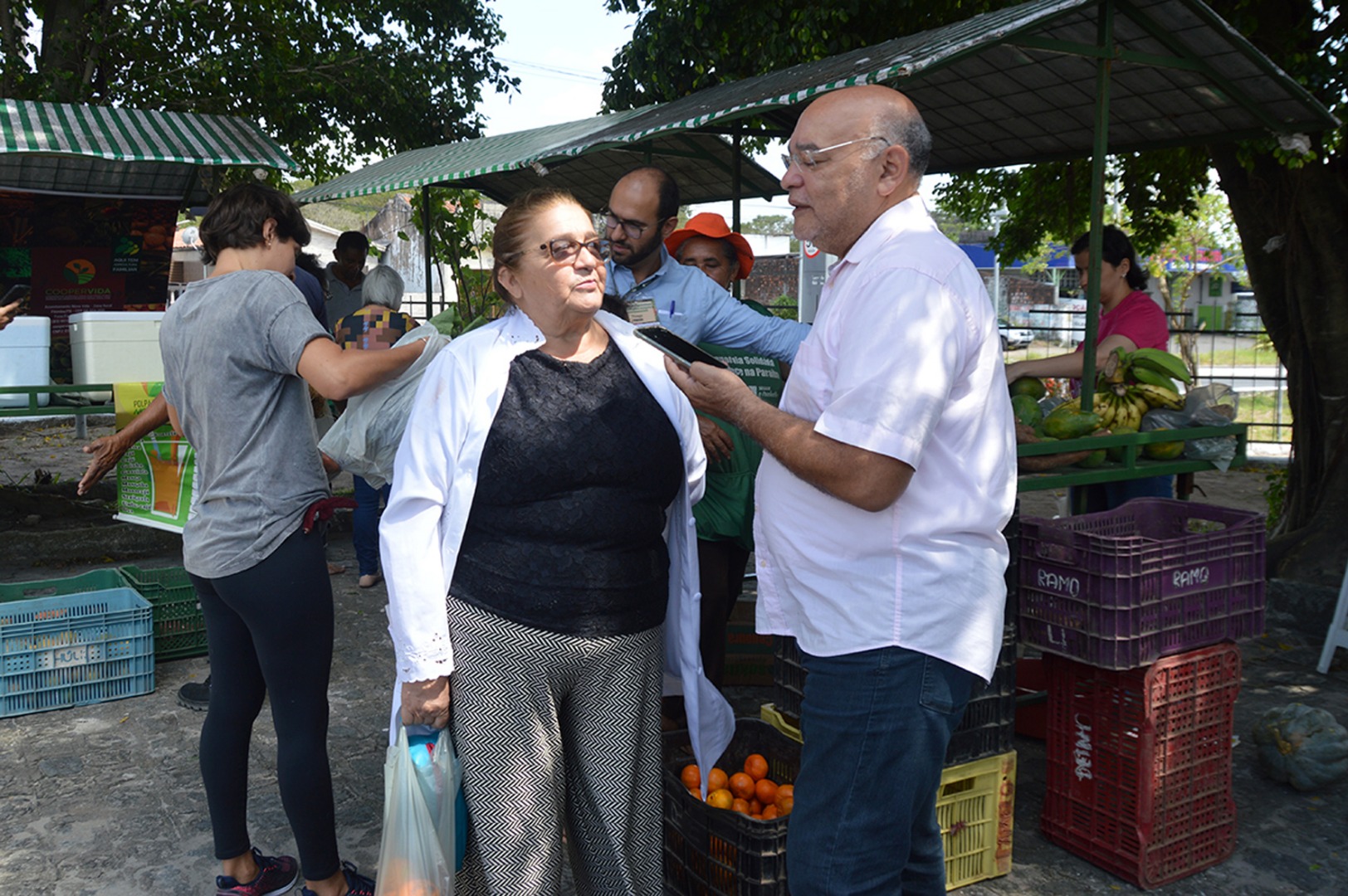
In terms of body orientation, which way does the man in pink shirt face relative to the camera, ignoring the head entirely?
to the viewer's left

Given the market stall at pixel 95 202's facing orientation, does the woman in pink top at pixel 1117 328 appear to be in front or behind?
in front

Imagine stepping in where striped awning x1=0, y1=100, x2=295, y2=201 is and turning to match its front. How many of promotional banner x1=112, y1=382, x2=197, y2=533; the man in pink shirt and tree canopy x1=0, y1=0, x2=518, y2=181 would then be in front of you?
2

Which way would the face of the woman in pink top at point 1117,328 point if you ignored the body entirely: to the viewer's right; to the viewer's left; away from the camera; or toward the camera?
to the viewer's left

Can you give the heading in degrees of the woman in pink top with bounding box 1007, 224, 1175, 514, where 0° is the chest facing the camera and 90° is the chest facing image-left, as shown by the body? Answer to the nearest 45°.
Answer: approximately 90°

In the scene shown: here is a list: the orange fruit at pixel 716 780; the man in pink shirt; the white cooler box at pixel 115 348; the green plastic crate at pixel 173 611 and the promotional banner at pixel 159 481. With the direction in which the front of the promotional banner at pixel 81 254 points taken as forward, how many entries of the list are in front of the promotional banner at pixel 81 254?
5

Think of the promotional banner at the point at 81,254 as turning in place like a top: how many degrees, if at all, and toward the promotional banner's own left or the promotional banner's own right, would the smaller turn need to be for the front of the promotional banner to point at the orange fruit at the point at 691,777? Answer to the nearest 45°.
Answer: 0° — it already faces it

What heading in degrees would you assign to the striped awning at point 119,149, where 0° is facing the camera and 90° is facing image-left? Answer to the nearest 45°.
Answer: approximately 0°

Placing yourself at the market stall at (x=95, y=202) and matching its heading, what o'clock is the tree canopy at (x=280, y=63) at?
The tree canopy is roughly at 7 o'clock from the market stall.
